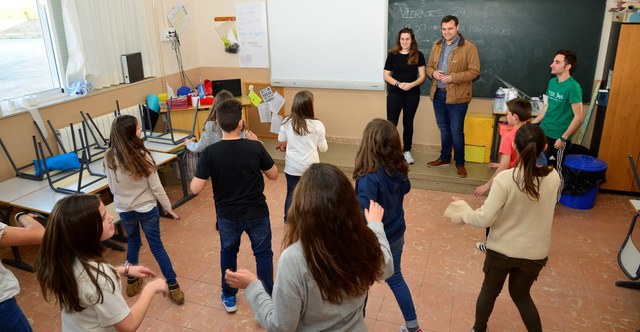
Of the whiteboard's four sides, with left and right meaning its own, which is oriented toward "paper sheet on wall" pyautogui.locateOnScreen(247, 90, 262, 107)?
right

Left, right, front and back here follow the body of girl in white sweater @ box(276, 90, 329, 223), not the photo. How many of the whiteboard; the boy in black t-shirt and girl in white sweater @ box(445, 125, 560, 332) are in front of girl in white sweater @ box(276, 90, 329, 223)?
1

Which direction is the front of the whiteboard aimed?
toward the camera

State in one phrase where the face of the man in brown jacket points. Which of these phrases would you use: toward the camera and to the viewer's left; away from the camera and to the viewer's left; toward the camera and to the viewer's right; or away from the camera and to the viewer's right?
toward the camera and to the viewer's left

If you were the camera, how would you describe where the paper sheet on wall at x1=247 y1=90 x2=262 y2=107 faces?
facing the viewer

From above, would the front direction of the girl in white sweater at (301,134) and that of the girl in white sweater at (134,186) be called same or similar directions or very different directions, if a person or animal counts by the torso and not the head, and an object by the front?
same or similar directions

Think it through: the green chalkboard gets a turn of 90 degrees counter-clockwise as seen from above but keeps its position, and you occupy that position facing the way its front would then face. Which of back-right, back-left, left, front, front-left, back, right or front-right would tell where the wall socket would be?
back

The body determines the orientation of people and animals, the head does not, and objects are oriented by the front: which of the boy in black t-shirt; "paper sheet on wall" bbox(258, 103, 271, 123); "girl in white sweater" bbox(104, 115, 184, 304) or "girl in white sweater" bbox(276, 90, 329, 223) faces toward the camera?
the paper sheet on wall

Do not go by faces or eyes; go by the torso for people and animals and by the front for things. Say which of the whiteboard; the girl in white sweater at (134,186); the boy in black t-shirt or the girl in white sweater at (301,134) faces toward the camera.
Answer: the whiteboard

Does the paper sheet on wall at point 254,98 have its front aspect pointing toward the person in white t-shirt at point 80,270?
yes

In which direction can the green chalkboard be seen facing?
toward the camera

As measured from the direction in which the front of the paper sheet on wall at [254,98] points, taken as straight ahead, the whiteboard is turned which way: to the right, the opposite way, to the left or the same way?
the same way

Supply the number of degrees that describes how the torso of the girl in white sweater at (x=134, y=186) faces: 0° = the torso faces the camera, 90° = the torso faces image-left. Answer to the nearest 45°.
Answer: approximately 225°

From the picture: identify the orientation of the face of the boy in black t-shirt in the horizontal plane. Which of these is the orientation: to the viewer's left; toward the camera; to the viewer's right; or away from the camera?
away from the camera

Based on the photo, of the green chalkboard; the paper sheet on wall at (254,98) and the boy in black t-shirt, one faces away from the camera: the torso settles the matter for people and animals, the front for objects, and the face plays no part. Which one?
the boy in black t-shirt

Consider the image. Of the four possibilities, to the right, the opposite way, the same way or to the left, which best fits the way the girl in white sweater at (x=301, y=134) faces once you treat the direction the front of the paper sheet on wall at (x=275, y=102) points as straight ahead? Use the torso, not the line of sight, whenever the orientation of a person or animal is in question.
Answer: the opposite way

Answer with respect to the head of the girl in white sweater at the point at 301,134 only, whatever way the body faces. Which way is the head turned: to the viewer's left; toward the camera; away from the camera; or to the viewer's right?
away from the camera

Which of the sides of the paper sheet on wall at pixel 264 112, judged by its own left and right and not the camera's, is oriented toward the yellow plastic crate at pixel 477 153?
left

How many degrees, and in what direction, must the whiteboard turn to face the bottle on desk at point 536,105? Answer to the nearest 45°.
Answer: approximately 45° to its left

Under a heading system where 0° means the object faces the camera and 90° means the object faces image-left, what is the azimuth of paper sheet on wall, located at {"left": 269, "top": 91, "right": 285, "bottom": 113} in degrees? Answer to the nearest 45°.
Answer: approximately 0°

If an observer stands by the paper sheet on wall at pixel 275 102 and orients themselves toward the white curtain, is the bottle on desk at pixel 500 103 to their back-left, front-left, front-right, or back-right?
back-left

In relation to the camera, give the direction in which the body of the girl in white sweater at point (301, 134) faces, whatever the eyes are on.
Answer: away from the camera

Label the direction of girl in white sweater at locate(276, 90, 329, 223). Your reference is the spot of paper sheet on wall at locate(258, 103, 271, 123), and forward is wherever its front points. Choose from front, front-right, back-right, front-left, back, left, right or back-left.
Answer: front

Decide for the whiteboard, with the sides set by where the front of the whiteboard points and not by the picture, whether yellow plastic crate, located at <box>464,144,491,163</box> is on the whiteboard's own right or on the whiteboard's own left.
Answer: on the whiteboard's own left
